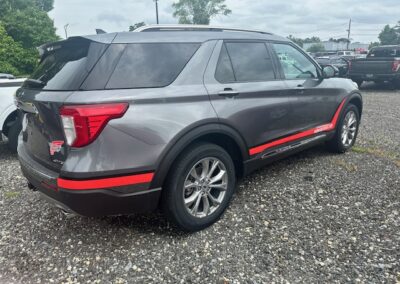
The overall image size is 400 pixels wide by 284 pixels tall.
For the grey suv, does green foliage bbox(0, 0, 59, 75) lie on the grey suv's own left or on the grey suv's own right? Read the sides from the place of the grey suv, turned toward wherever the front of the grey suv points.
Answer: on the grey suv's own left

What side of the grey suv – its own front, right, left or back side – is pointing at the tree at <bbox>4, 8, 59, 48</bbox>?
left

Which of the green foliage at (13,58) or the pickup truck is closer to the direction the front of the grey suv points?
the pickup truck

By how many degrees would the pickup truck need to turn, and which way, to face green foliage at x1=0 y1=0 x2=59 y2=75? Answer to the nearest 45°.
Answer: approximately 135° to its left

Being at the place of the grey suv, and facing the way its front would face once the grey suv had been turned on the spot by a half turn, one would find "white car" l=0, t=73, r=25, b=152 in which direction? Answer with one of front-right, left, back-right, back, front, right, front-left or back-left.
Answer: right

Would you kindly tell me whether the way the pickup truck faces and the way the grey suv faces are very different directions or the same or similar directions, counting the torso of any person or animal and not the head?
same or similar directions

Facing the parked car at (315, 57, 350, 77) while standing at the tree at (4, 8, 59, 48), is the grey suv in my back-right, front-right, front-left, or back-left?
front-right

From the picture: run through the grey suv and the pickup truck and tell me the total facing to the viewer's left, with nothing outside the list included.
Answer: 0

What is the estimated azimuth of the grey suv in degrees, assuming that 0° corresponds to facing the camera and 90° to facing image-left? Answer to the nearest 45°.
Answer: approximately 225°

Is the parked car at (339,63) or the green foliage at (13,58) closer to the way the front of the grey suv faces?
the parked car

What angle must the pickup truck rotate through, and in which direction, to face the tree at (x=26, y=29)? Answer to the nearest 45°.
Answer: approximately 135° to its left

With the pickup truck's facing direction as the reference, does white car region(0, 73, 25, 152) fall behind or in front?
behind
